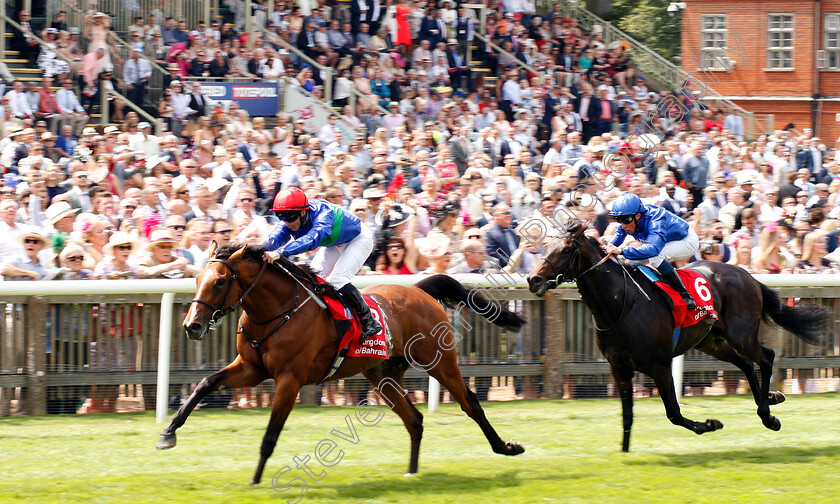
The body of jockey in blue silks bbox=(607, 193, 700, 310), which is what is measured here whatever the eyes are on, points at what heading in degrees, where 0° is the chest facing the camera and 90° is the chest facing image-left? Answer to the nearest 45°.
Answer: approximately 45°

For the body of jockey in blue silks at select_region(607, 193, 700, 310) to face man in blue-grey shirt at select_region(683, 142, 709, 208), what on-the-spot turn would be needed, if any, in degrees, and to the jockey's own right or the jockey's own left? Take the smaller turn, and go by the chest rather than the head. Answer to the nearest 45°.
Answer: approximately 135° to the jockey's own right

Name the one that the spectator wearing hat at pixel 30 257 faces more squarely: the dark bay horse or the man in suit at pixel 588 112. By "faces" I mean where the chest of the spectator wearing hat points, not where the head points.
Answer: the dark bay horse

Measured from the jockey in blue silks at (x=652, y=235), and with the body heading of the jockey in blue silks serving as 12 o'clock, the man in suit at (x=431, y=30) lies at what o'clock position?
The man in suit is roughly at 4 o'clock from the jockey in blue silks.

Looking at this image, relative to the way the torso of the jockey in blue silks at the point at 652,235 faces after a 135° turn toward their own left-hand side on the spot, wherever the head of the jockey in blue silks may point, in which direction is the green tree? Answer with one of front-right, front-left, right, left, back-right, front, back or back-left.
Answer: left

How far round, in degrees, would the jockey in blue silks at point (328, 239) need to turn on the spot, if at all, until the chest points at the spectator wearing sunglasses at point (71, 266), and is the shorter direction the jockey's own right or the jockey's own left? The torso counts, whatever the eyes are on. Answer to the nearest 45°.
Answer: approximately 90° to the jockey's own right

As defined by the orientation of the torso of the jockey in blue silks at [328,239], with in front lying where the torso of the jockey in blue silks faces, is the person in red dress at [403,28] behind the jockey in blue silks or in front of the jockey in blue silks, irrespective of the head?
behind

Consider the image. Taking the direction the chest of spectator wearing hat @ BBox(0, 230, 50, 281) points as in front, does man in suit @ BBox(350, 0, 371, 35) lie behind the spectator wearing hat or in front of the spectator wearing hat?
behind
